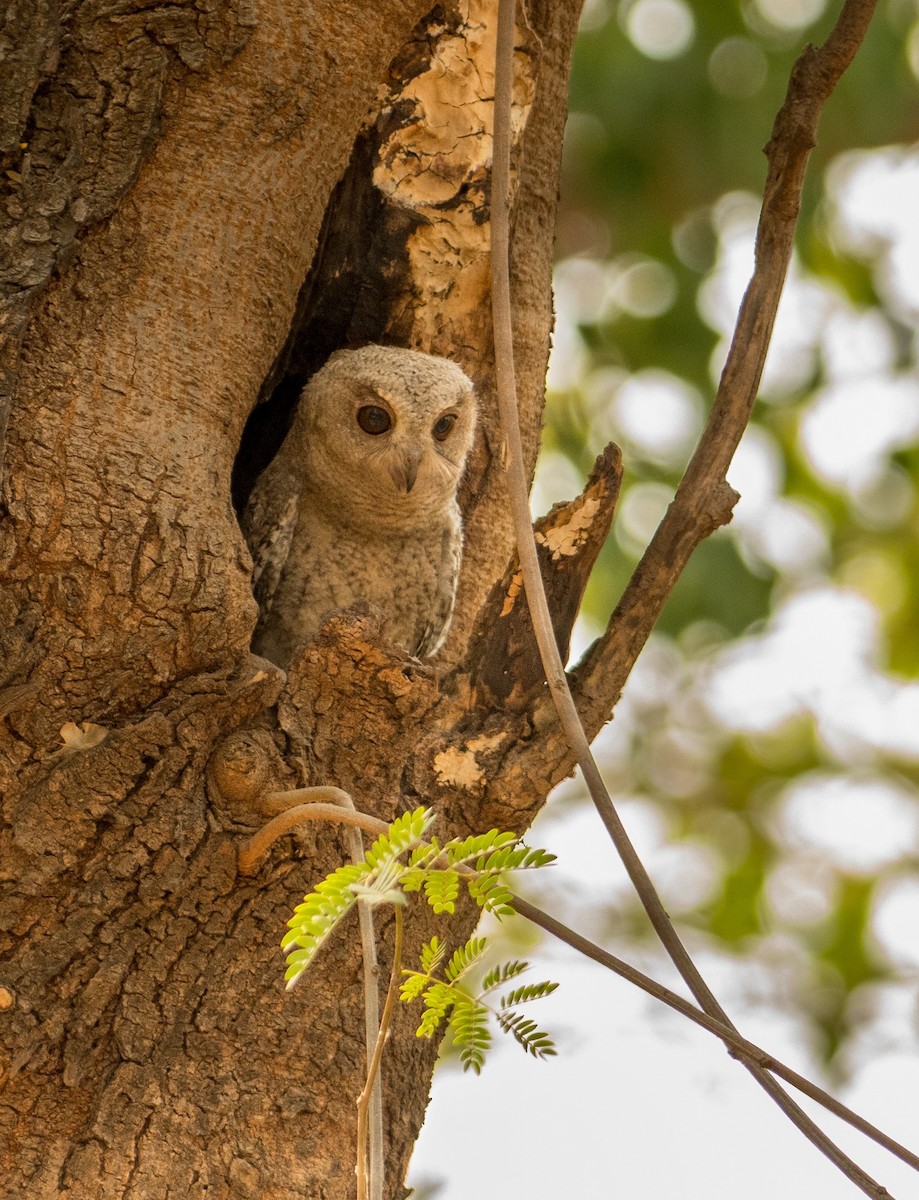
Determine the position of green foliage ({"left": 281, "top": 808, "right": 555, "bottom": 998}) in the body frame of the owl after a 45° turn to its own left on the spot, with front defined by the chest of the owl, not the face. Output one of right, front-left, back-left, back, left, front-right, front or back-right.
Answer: right

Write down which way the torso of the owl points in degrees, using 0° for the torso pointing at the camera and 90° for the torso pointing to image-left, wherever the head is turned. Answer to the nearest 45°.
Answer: approximately 315°
